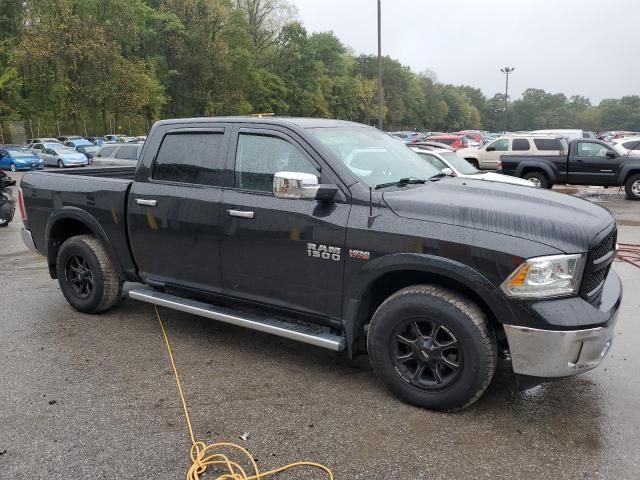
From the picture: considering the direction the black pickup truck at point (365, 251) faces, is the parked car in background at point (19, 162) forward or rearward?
rearward

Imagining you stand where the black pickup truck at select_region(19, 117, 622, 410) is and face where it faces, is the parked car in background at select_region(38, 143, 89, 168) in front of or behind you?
behind

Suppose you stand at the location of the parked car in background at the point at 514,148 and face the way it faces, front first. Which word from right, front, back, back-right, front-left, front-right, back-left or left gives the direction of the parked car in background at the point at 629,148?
back

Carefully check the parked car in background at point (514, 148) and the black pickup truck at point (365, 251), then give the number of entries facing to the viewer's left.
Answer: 1

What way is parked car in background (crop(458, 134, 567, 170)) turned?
to the viewer's left

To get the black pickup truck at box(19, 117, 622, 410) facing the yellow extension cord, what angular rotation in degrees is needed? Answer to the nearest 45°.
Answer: approximately 90° to its right

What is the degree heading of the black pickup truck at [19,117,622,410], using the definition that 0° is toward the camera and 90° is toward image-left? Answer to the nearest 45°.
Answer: approximately 315°
